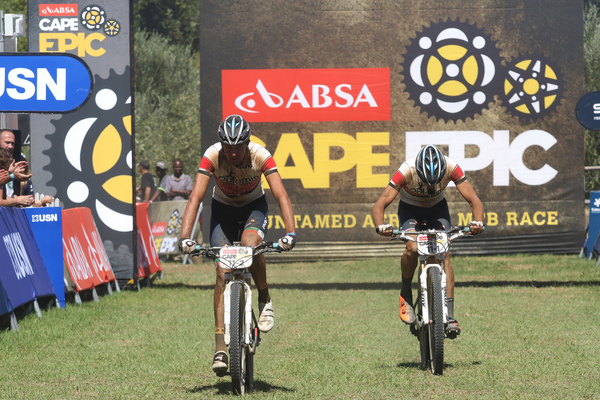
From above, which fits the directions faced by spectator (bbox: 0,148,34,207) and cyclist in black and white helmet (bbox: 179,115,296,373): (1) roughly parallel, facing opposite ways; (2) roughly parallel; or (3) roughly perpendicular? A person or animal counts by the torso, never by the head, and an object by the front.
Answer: roughly perpendicular

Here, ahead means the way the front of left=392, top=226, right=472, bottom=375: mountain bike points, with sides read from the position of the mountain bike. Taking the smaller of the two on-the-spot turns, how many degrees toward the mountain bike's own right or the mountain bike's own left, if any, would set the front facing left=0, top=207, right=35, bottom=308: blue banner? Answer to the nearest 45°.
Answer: approximately 90° to the mountain bike's own right

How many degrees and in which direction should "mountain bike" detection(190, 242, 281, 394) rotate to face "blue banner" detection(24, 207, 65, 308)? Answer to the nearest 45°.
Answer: approximately 135° to its right

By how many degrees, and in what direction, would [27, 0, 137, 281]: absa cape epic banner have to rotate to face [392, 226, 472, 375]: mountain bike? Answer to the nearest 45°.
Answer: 0° — it already faces it

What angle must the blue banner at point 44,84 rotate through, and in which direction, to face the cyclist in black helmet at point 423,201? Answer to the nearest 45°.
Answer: approximately 45° to its left

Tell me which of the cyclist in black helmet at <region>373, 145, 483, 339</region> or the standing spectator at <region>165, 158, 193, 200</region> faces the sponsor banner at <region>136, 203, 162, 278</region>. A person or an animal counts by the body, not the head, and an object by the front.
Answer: the standing spectator

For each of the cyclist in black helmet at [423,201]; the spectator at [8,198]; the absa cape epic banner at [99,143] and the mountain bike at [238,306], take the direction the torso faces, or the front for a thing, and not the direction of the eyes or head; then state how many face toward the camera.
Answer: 3

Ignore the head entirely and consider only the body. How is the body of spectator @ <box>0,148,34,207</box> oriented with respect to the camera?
to the viewer's right

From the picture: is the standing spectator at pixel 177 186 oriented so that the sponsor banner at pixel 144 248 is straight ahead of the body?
yes

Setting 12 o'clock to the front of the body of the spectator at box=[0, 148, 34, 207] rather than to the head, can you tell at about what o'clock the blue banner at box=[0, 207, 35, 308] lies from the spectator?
The blue banner is roughly at 3 o'clock from the spectator.

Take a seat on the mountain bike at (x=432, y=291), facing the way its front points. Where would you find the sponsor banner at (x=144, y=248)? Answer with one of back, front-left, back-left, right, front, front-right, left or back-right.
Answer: back-right
